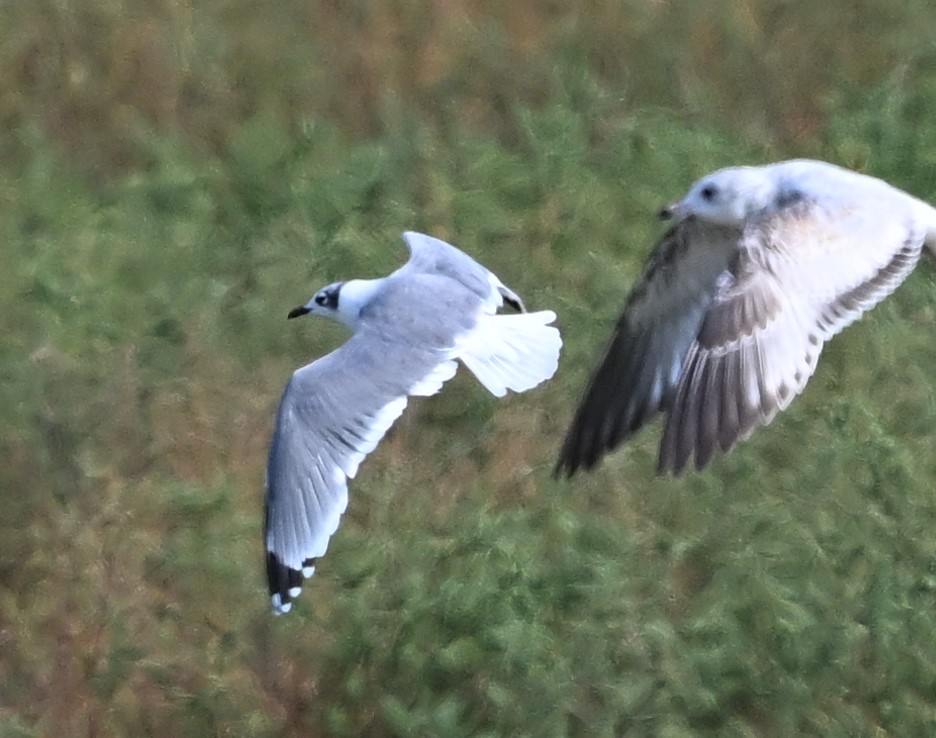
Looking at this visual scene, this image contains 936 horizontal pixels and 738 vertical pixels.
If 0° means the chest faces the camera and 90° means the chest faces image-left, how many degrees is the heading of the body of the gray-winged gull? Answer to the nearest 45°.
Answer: approximately 90°

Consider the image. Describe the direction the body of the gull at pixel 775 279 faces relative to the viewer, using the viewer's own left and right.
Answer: facing to the left of the viewer

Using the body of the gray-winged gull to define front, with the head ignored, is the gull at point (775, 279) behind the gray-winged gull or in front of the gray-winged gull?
behind

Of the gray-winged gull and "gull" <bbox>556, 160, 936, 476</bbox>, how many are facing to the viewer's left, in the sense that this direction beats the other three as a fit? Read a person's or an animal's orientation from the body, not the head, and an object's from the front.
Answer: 2

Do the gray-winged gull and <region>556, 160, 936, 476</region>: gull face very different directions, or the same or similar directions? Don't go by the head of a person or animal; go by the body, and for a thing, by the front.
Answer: same or similar directions

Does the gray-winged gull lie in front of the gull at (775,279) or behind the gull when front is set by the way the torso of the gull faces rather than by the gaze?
in front
